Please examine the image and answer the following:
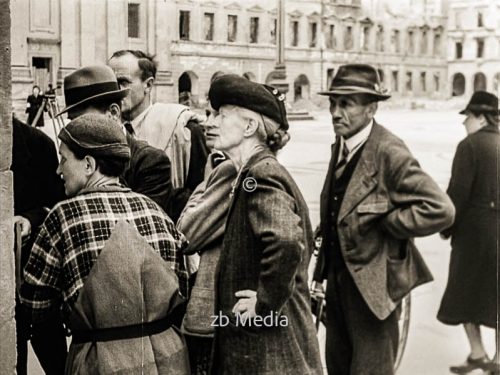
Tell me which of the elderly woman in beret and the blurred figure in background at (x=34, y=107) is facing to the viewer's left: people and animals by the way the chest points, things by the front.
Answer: the elderly woman in beret

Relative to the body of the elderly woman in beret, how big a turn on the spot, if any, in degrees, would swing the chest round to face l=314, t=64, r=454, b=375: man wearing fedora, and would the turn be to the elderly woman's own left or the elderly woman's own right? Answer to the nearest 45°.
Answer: approximately 135° to the elderly woman's own right

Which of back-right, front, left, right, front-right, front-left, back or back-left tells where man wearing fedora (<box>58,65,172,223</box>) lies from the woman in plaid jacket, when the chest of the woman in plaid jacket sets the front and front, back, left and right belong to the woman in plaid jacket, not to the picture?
front-right

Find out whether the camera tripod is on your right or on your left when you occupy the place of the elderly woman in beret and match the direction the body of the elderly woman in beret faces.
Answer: on your right

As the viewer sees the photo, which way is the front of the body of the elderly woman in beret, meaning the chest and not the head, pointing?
to the viewer's left

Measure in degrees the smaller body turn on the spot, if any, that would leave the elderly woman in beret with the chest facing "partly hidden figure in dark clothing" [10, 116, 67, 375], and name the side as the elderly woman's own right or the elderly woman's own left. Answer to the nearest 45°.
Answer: approximately 45° to the elderly woman's own right

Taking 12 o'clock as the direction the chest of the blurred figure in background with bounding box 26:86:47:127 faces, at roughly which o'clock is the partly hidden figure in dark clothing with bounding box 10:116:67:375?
the partly hidden figure in dark clothing with bounding box 10:116:67:375 is roughly at 12 o'clock from the blurred figure in background with bounding box 26:86:47:127.

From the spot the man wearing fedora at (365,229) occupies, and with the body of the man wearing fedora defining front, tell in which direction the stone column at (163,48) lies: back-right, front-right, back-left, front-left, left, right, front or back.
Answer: right

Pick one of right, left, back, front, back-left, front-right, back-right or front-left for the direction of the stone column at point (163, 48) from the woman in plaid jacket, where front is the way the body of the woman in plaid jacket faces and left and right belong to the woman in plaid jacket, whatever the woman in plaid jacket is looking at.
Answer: front-right

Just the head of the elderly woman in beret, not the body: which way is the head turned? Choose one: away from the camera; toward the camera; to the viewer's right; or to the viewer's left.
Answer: to the viewer's left

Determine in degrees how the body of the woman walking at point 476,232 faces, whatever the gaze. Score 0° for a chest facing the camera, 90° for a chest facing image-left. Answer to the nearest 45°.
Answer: approximately 135°
